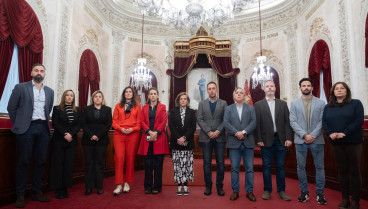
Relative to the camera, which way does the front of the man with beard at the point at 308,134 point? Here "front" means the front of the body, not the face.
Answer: toward the camera

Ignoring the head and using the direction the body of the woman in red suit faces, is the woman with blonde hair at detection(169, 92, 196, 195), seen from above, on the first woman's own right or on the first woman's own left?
on the first woman's own left

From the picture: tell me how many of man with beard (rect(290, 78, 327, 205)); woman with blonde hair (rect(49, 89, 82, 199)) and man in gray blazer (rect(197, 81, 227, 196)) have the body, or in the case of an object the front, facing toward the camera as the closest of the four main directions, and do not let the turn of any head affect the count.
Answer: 3

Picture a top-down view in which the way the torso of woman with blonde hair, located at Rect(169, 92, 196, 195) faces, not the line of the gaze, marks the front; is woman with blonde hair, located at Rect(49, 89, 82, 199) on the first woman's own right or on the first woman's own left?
on the first woman's own right

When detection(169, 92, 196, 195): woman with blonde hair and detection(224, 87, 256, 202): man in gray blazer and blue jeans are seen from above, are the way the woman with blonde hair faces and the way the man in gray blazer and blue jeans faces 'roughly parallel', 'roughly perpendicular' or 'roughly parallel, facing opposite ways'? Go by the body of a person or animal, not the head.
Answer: roughly parallel

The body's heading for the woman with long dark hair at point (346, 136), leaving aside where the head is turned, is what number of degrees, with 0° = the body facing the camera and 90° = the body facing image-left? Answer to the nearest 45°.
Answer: approximately 45°

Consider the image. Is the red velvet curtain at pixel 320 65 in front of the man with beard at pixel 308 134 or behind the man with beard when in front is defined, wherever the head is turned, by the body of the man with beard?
behind

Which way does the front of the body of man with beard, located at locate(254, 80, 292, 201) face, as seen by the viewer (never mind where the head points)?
toward the camera

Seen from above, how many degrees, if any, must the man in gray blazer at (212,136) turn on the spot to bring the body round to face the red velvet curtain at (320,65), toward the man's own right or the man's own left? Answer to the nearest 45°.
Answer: approximately 135° to the man's own left

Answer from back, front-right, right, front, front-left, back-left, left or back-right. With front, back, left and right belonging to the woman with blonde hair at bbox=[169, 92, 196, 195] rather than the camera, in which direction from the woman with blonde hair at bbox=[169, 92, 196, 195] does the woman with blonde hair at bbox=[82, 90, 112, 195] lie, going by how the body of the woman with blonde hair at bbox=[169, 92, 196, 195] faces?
right

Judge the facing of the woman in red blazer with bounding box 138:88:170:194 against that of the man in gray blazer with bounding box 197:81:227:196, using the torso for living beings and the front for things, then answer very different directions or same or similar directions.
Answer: same or similar directions

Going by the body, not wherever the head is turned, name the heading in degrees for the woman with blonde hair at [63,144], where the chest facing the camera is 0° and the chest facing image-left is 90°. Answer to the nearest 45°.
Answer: approximately 0°

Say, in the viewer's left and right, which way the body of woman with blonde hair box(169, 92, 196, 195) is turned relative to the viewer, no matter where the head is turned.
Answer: facing the viewer

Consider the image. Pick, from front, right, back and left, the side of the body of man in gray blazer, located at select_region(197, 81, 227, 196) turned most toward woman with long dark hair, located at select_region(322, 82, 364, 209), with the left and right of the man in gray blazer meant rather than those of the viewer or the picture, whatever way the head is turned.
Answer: left

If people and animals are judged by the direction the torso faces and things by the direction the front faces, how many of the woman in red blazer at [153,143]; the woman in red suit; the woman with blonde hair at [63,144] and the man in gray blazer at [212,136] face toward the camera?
4

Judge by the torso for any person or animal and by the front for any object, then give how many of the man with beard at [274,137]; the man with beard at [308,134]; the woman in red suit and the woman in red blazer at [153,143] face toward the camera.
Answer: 4

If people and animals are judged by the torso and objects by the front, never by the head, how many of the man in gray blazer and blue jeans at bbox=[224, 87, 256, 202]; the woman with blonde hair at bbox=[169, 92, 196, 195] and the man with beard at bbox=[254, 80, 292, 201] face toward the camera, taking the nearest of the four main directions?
3
